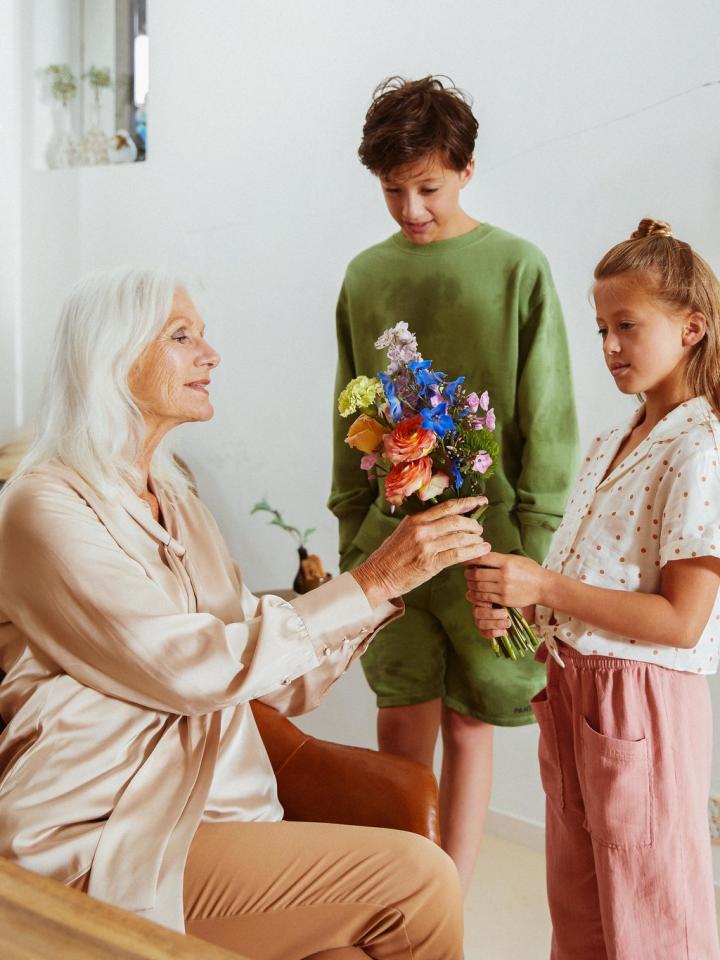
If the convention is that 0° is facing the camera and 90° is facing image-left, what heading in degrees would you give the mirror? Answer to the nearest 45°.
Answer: approximately 0°

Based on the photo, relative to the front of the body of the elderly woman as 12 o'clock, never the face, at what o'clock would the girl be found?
The girl is roughly at 12 o'clock from the elderly woman.

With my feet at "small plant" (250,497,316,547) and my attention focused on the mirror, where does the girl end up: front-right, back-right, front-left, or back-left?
back-left

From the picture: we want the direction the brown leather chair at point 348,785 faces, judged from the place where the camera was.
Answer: facing to the right of the viewer

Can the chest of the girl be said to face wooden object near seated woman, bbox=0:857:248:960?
yes

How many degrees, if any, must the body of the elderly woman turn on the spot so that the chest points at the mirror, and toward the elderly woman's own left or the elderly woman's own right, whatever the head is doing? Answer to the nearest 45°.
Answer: approximately 90° to the elderly woman's own left

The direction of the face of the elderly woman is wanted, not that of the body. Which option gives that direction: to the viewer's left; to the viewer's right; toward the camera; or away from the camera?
to the viewer's right

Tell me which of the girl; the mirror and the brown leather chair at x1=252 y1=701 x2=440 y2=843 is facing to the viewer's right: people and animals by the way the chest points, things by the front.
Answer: the brown leather chair

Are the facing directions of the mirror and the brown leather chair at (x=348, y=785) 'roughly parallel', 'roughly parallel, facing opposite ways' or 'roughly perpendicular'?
roughly perpendicular

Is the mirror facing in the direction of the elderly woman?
yes

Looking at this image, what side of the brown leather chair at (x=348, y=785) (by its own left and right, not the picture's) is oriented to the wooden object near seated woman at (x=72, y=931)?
right

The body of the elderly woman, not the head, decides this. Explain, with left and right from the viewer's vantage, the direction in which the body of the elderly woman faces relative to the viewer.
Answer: facing to the right of the viewer
